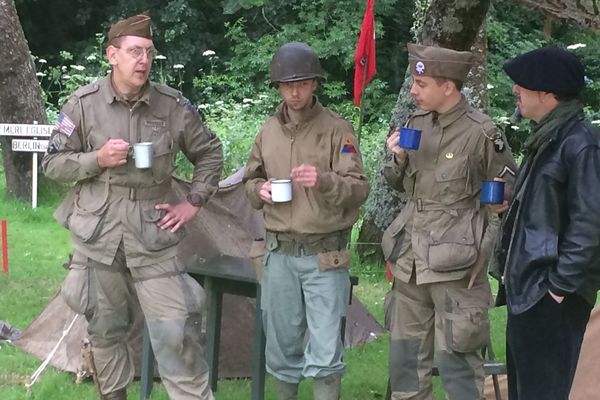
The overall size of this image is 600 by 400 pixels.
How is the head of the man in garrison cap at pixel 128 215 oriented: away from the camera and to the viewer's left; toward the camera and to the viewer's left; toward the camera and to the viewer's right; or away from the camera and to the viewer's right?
toward the camera and to the viewer's right

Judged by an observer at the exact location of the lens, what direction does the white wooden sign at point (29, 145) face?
facing the viewer

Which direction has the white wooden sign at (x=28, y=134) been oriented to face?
toward the camera

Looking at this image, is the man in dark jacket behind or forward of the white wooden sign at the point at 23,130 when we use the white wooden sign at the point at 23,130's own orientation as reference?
forward

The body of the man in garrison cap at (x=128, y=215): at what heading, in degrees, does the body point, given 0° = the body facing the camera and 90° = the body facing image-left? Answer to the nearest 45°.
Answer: approximately 0°

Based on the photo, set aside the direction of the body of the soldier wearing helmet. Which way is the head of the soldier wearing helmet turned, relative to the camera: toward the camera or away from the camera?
toward the camera

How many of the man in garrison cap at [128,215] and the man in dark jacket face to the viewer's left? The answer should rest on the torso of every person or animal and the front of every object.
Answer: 1

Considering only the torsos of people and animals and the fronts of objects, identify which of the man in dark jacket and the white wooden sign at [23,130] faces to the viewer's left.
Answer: the man in dark jacket

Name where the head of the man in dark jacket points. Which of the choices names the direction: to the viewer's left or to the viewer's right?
to the viewer's left

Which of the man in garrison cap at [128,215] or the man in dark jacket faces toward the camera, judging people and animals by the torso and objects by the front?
the man in garrison cap

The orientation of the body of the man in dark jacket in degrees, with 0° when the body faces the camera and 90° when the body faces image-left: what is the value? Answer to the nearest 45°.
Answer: approximately 90°
